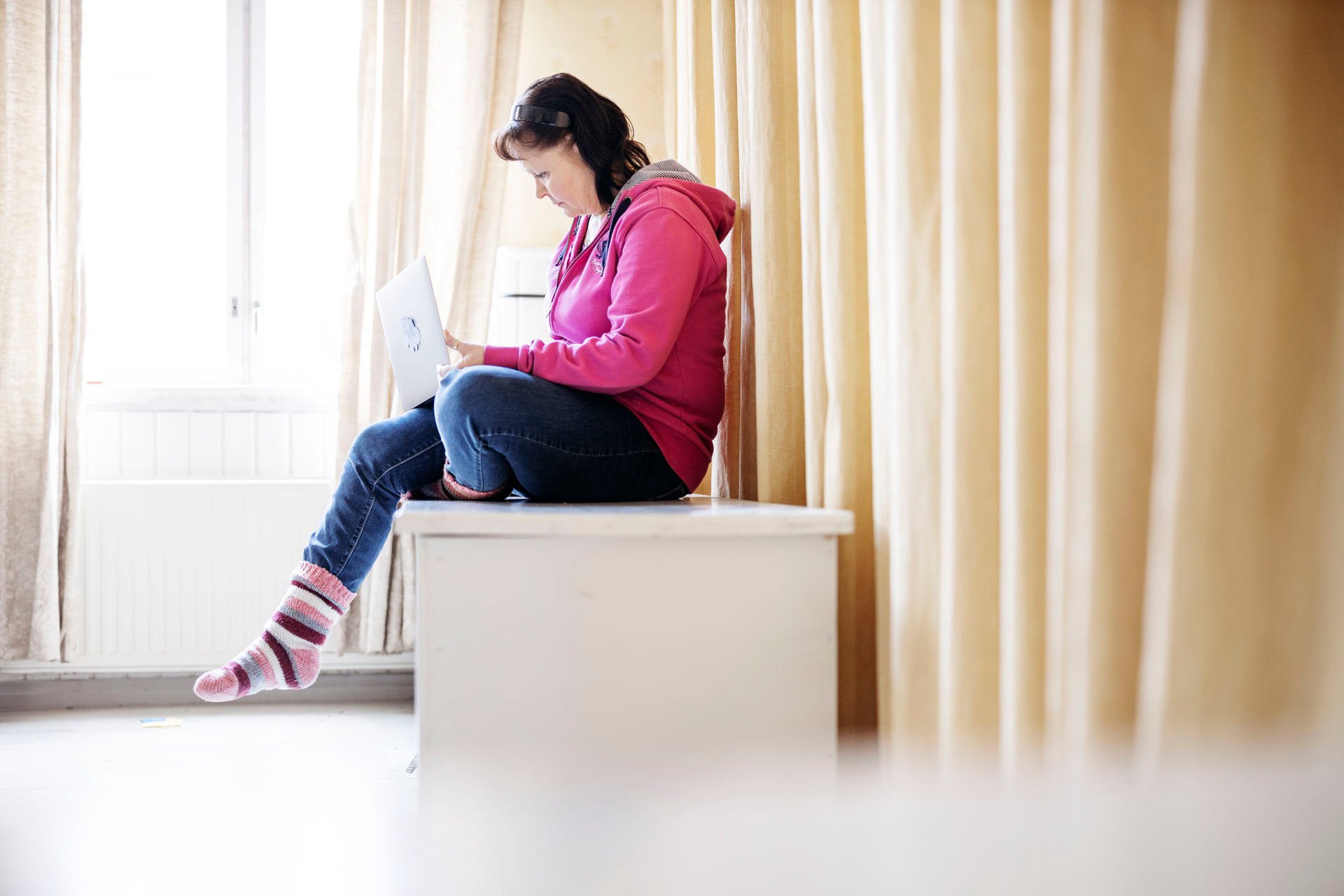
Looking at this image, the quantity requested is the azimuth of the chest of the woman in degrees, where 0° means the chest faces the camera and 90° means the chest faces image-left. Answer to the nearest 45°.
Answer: approximately 90°

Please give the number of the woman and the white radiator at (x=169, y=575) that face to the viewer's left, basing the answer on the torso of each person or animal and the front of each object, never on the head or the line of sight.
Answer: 1

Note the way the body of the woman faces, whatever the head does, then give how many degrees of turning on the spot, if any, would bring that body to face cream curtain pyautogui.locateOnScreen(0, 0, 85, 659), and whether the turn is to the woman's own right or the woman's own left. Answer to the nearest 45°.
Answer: approximately 45° to the woman's own right

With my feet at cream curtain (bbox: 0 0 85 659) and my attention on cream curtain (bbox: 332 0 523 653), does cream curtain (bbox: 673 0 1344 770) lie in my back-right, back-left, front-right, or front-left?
front-right

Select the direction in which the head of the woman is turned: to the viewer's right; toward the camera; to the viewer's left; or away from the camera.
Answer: to the viewer's left

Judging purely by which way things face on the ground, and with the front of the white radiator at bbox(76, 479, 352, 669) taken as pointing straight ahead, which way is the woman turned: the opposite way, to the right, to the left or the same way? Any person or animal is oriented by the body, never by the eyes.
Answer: to the right

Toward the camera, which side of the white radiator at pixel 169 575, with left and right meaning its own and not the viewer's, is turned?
front

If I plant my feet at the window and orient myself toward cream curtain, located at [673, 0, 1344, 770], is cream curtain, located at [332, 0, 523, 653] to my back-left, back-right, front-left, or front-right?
front-left

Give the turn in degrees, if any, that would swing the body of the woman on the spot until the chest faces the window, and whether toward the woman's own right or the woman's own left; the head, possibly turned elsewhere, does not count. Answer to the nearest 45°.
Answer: approximately 45° to the woman's own right
